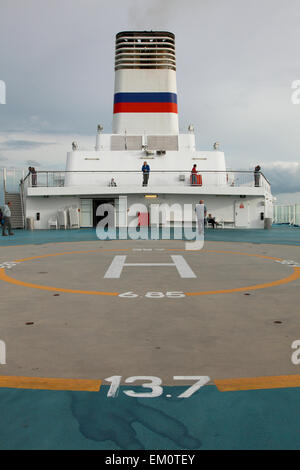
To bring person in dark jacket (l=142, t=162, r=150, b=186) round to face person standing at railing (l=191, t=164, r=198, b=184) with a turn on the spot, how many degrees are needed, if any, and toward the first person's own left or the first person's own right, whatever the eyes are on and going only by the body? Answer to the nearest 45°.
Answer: approximately 90° to the first person's own left

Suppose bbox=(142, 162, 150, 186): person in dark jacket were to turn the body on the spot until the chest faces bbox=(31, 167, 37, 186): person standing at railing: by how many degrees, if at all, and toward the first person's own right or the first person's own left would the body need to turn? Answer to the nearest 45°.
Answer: approximately 90° to the first person's own right

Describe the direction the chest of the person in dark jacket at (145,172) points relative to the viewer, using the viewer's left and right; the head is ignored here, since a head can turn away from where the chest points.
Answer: facing the viewer
